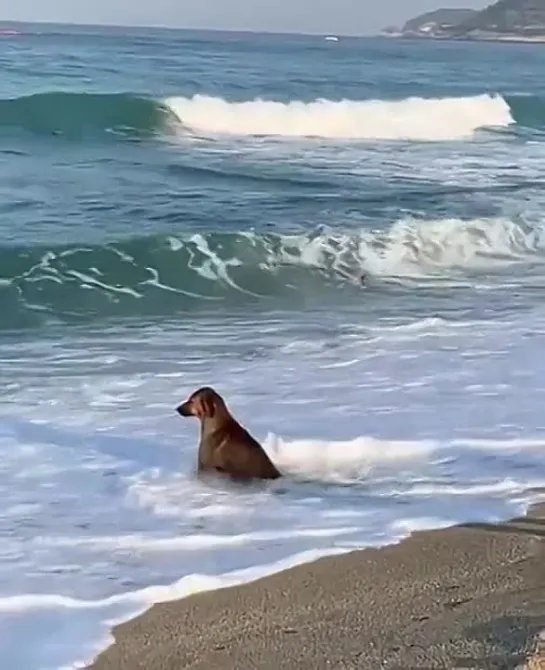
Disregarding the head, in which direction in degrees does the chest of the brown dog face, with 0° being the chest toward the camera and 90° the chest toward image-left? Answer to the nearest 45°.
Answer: approximately 90°

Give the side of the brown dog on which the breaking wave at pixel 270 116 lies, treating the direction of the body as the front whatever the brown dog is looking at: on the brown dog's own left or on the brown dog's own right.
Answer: on the brown dog's own right

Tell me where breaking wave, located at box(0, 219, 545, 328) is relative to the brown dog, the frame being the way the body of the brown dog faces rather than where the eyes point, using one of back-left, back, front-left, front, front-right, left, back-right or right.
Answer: right
